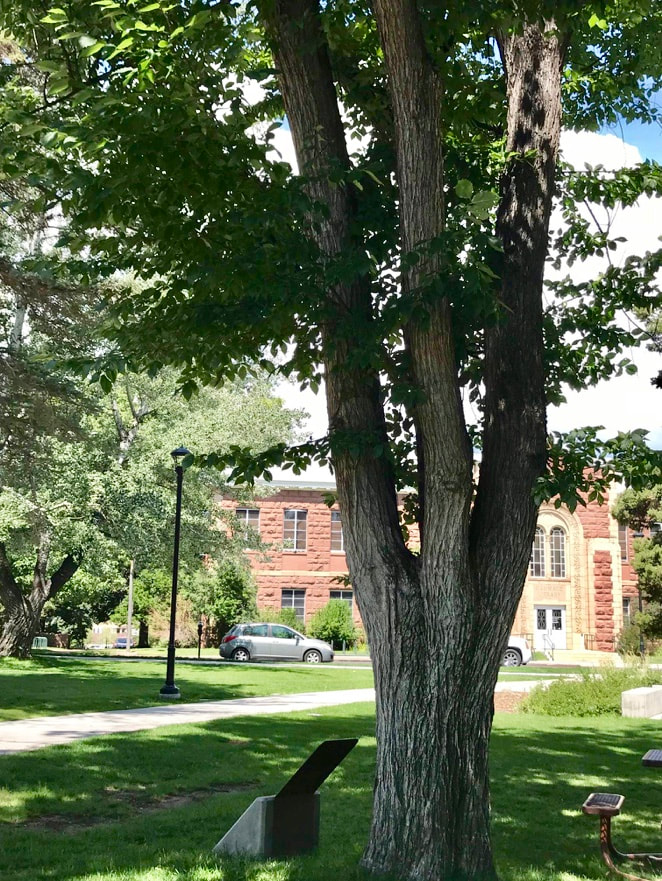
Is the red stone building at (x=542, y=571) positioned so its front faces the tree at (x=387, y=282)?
yes

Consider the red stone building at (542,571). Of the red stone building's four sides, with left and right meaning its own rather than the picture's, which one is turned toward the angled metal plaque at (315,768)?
front

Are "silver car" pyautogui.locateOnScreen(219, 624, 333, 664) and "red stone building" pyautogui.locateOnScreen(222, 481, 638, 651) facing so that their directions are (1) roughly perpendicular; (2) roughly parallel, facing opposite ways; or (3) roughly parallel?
roughly perpendicular

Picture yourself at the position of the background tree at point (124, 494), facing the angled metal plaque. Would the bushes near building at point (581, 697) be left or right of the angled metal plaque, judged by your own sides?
left

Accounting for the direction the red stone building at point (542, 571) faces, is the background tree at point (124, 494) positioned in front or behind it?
in front

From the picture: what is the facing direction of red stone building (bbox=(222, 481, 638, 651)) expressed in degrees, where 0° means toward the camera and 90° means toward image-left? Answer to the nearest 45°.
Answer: approximately 0°

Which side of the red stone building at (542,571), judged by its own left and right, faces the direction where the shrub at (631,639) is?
left

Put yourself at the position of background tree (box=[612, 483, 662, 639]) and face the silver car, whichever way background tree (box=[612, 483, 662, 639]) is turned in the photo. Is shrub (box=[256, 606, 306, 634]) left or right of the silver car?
right
